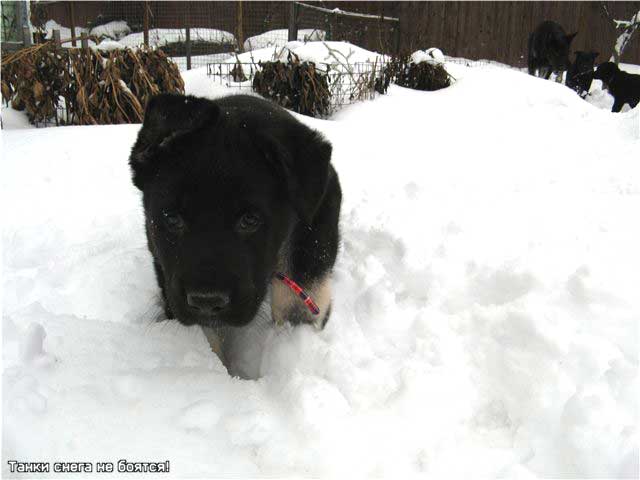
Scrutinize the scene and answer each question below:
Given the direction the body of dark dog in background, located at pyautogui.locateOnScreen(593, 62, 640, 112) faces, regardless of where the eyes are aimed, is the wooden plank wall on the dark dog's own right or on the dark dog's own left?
on the dark dog's own right

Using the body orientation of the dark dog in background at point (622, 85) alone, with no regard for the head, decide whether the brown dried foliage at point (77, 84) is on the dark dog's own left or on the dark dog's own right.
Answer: on the dark dog's own left

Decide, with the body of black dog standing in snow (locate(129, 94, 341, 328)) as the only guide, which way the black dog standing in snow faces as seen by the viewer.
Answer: toward the camera

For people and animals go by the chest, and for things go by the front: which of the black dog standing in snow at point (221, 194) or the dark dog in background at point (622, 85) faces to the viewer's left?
the dark dog in background

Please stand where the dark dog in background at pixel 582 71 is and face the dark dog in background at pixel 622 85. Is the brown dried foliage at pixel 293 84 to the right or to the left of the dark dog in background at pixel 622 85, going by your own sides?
right

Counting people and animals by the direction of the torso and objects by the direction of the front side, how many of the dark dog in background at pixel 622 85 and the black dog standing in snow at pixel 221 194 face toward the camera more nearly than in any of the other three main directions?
1

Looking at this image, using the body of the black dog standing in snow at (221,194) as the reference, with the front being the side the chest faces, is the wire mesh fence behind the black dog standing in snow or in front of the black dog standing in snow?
behind

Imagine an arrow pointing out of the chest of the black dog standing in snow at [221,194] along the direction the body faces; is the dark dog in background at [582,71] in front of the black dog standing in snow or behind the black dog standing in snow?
behind

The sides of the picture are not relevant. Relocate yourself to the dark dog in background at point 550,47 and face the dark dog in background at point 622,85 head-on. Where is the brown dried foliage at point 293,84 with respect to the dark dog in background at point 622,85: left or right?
right

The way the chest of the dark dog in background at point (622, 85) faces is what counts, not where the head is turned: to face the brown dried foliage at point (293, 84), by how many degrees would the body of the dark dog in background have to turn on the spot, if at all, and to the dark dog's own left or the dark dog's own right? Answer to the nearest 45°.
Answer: approximately 45° to the dark dog's own left

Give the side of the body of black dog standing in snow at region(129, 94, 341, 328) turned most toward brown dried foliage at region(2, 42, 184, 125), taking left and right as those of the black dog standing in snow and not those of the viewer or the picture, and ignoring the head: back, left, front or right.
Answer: back

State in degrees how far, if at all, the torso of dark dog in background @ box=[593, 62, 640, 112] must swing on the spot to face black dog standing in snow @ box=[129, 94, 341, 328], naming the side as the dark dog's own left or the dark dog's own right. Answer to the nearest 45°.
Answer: approximately 90° to the dark dog's own left

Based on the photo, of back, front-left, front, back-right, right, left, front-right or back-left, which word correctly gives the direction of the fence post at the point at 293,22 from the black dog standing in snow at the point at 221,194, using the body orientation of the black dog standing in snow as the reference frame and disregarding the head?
back

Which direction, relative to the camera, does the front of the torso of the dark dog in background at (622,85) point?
to the viewer's left
